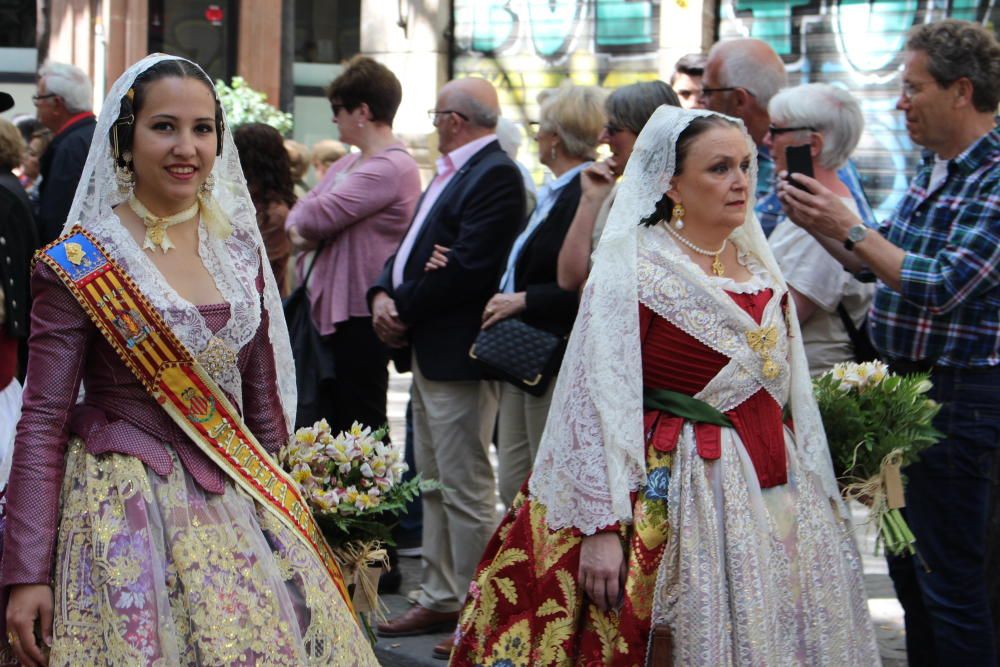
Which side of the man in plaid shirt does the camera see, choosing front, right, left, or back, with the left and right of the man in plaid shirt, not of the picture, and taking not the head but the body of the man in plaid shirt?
left

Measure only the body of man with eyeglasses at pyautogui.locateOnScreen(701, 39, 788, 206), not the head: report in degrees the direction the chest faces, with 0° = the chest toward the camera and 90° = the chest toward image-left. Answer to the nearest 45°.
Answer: approximately 90°

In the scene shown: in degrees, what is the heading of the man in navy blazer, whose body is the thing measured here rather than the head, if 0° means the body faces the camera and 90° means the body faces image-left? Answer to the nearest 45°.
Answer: approximately 90°

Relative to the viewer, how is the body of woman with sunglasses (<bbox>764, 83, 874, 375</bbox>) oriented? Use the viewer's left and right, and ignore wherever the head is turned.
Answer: facing to the left of the viewer

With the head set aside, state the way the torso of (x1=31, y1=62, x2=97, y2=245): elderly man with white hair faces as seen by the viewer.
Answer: to the viewer's left

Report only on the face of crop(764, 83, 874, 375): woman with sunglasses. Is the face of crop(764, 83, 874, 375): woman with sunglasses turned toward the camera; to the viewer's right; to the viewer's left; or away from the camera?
to the viewer's left

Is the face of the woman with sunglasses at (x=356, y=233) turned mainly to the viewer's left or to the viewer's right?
to the viewer's left

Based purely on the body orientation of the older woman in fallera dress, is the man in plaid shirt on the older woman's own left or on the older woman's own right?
on the older woman's own left
